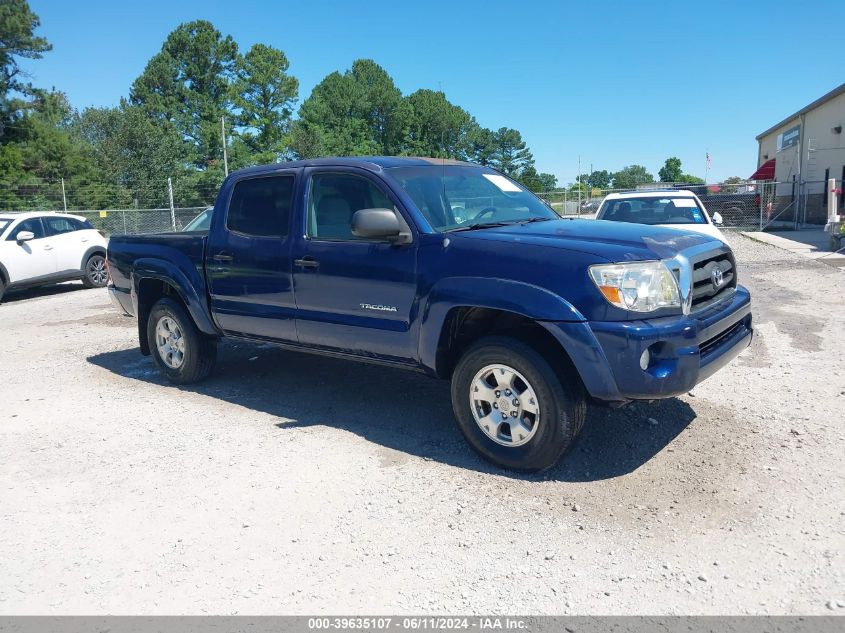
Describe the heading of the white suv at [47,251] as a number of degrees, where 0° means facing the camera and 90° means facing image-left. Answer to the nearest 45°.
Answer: approximately 45°

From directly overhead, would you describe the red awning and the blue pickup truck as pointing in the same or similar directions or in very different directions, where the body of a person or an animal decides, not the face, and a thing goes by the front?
very different directions

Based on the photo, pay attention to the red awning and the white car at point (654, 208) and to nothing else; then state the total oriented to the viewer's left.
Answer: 1

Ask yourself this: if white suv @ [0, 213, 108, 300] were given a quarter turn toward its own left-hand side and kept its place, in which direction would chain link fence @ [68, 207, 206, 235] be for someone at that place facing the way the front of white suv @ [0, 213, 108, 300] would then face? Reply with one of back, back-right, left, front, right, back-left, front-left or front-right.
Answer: back-left

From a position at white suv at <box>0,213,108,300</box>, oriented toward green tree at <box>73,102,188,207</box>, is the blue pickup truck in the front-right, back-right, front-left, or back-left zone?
back-right

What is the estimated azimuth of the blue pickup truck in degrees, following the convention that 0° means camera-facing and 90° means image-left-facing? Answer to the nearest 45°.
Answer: approximately 315°

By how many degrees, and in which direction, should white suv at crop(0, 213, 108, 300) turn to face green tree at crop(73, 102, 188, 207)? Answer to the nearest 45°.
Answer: approximately 135° to its right

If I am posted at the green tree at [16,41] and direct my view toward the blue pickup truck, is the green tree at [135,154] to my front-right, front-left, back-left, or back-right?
front-left

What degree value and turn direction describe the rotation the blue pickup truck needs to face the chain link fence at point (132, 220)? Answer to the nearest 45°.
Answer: approximately 180°

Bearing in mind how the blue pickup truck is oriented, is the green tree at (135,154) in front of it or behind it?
behind
